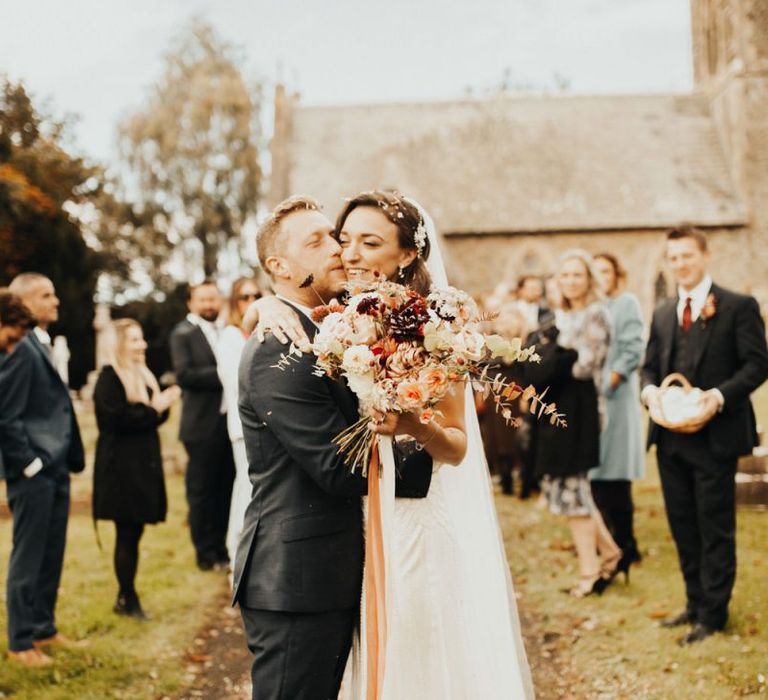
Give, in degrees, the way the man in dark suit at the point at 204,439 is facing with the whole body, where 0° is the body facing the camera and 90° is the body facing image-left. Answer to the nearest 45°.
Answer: approximately 315°

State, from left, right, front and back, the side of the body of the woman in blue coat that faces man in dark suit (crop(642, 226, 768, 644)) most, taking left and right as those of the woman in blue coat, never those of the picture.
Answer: left

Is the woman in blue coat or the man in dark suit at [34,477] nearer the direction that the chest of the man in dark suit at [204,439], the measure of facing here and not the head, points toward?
the woman in blue coat

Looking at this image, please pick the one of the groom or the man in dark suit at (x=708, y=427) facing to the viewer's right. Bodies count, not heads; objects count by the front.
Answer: the groom

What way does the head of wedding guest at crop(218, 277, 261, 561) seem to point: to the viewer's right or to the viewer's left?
to the viewer's right

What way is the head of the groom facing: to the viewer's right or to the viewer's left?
to the viewer's right

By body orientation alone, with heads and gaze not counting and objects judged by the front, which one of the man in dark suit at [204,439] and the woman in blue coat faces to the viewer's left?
the woman in blue coat

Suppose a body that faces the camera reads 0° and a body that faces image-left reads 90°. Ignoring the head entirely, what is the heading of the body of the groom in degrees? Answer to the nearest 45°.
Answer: approximately 270°

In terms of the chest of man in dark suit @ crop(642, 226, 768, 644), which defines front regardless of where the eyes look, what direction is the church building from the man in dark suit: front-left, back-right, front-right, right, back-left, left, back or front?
back-right

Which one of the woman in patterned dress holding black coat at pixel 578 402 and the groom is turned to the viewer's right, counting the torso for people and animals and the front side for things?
the groom

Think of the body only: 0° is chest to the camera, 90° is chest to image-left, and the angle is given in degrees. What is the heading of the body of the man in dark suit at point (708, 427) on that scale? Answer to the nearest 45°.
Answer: approximately 45°

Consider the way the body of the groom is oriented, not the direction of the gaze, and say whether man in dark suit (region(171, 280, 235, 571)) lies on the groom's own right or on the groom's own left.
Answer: on the groom's own left

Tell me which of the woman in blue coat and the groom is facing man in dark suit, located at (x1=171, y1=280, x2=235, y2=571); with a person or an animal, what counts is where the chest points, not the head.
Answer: the woman in blue coat

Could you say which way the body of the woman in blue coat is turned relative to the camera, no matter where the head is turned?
to the viewer's left

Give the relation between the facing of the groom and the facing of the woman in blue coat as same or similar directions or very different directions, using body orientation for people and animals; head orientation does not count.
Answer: very different directions
